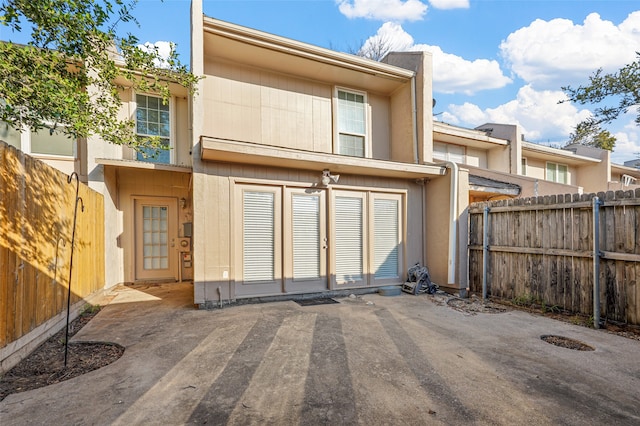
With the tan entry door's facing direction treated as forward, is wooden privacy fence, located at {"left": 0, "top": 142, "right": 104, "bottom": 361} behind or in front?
in front

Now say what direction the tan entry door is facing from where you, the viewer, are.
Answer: facing the viewer

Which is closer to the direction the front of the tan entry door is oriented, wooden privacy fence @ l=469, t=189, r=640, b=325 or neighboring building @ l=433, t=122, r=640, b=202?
the wooden privacy fence

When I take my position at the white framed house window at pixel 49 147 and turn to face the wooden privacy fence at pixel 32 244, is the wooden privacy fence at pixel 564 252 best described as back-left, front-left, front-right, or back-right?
front-left

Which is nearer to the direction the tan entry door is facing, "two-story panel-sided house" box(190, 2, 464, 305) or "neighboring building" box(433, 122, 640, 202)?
the two-story panel-sided house

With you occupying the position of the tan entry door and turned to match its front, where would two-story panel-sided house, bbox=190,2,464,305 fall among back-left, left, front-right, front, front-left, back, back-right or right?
front-left

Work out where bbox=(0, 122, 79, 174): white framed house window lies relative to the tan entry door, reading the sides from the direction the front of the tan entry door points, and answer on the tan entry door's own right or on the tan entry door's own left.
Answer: on the tan entry door's own right

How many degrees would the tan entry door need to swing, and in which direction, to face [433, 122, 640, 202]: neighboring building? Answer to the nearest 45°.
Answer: approximately 90° to its left

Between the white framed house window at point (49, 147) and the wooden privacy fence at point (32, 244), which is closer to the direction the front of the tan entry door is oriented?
the wooden privacy fence

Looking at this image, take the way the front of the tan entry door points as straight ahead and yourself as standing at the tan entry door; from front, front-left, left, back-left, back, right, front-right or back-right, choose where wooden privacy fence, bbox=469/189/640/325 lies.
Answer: front-left

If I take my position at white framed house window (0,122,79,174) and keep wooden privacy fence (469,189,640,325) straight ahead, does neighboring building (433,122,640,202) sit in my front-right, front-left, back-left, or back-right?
front-left

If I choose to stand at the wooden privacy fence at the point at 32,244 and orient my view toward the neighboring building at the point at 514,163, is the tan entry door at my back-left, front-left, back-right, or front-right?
front-left
